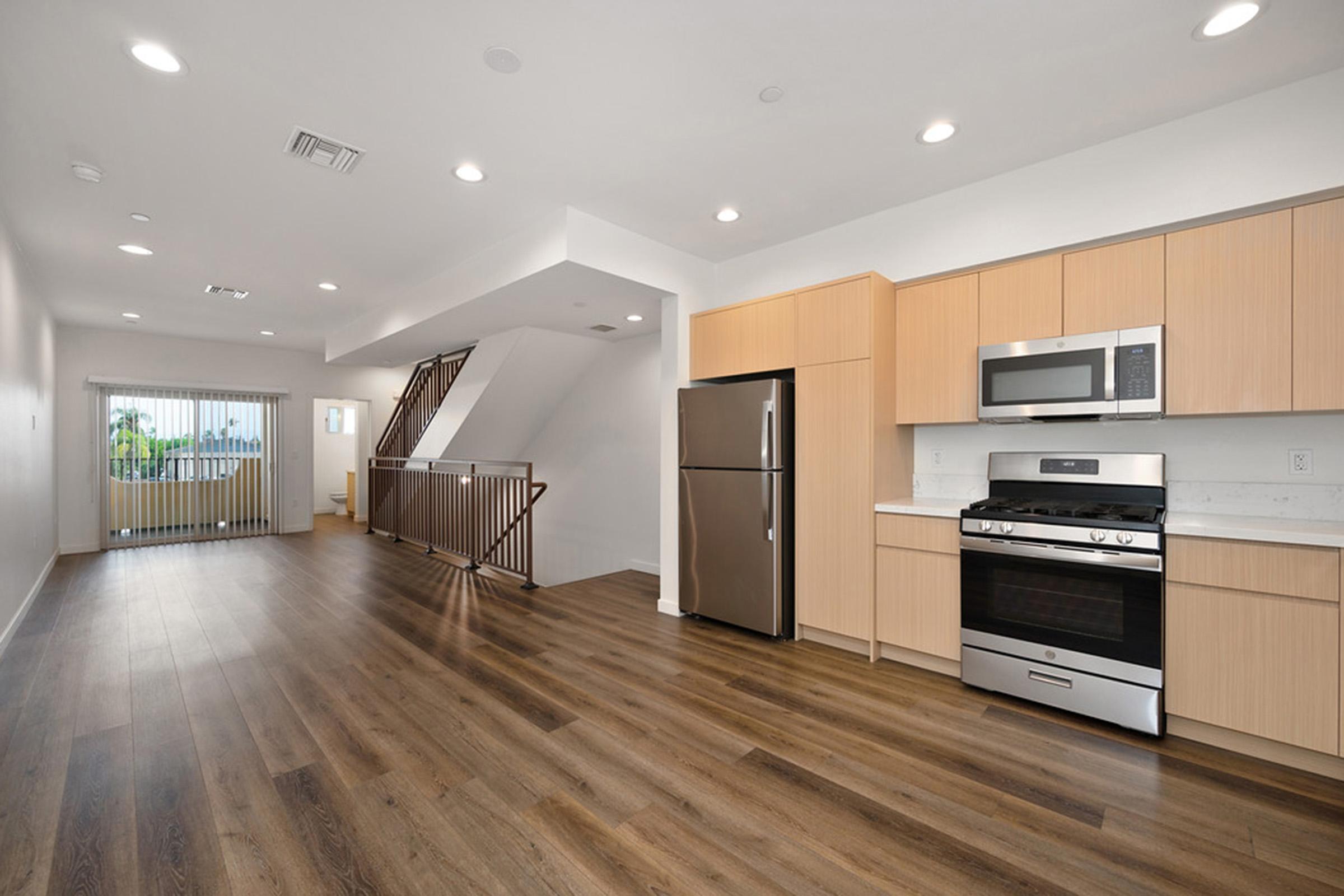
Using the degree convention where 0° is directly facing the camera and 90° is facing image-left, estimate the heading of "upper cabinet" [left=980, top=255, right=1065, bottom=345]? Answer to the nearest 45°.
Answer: approximately 45°

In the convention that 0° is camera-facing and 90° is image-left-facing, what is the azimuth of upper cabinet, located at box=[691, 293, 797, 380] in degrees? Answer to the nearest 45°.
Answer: approximately 45°

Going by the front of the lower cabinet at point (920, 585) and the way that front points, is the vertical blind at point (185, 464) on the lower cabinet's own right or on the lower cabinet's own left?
on the lower cabinet's own right

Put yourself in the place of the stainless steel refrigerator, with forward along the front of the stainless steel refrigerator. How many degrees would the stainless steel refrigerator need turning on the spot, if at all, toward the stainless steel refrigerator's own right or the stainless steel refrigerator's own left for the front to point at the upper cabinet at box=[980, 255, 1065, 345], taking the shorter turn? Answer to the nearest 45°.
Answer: approximately 135° to the stainless steel refrigerator's own left

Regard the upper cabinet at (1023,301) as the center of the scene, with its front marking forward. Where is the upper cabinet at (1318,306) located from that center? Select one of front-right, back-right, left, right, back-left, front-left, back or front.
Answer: back-left

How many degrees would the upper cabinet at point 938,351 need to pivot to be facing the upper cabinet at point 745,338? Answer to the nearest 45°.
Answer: approximately 45° to its right

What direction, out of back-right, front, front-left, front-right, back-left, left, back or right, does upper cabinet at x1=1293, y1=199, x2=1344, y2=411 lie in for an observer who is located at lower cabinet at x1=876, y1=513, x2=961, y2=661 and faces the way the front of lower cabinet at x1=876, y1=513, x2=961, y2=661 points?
back-left

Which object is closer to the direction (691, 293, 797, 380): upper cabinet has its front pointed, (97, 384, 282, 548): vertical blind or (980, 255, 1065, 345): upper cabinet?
the vertical blind
